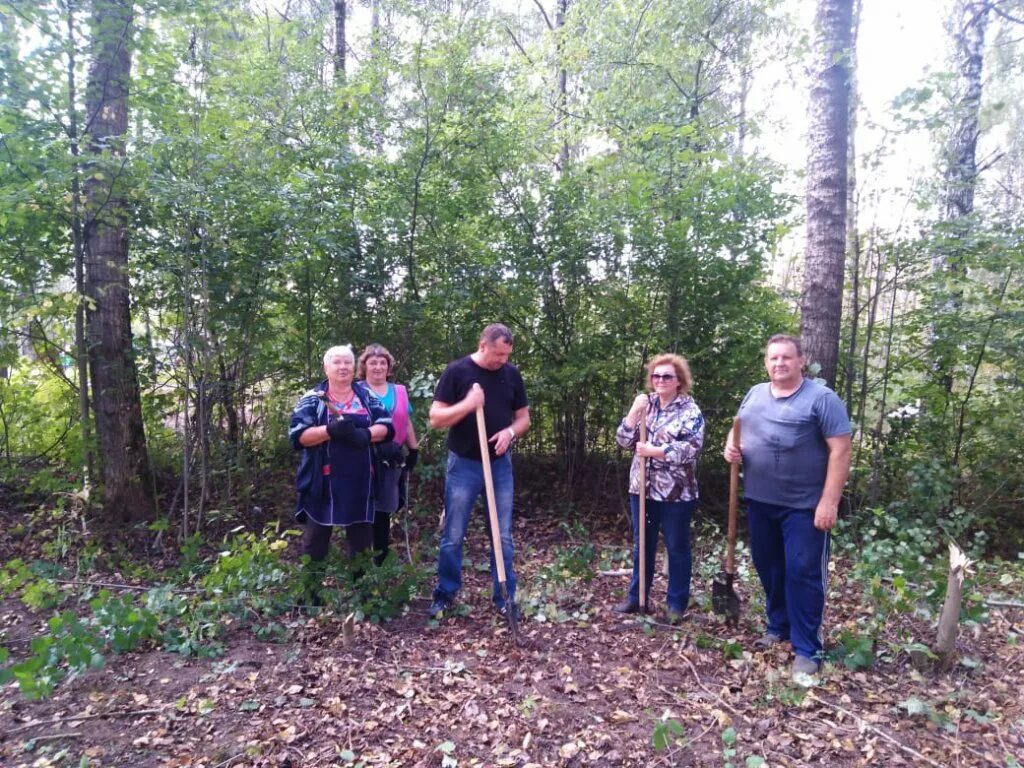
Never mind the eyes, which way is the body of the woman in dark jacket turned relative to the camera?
toward the camera

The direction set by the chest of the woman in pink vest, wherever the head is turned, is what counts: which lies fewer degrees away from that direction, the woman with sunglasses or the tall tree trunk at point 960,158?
the woman with sunglasses

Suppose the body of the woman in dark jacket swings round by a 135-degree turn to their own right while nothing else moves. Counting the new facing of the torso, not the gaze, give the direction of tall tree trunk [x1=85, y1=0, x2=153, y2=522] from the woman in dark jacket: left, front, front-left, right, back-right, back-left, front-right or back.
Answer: front

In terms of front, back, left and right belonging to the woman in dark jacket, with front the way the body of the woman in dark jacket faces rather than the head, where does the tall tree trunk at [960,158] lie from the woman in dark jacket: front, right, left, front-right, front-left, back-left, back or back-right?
left

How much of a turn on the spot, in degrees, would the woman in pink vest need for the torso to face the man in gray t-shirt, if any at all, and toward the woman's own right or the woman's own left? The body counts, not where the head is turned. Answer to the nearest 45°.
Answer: approximately 45° to the woman's own left

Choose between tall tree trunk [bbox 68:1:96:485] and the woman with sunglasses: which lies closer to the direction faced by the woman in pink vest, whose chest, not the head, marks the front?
the woman with sunglasses

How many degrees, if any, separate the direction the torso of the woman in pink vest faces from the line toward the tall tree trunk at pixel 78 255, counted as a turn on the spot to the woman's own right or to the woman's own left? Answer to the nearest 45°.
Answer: approximately 135° to the woman's own right

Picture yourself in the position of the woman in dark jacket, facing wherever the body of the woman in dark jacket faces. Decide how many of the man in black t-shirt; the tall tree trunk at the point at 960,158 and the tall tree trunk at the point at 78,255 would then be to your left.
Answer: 2

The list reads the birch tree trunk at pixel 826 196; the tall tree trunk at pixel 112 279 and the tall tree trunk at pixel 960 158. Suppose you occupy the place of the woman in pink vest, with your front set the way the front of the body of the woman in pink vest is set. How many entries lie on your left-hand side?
2

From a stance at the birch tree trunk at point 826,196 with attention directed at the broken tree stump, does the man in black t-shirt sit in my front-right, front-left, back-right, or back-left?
front-right
